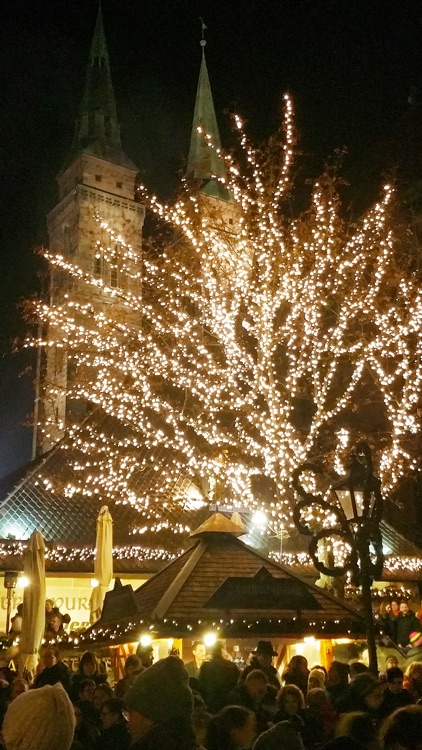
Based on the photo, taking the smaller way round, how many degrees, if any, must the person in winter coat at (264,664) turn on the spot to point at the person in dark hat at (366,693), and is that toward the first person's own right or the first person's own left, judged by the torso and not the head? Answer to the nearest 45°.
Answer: approximately 135° to the first person's own right

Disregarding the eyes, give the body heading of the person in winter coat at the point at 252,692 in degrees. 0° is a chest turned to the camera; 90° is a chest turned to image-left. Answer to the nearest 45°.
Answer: approximately 180°

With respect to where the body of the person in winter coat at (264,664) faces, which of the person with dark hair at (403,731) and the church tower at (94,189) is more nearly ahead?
the church tower

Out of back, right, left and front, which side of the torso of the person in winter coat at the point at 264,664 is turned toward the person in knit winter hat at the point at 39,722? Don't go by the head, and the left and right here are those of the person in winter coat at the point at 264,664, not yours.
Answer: back

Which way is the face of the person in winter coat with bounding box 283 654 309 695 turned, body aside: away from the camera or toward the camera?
away from the camera

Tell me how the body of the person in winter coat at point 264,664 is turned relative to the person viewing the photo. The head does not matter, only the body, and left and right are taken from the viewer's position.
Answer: facing away from the viewer

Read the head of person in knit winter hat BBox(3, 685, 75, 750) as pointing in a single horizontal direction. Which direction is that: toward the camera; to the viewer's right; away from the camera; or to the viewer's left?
away from the camera
